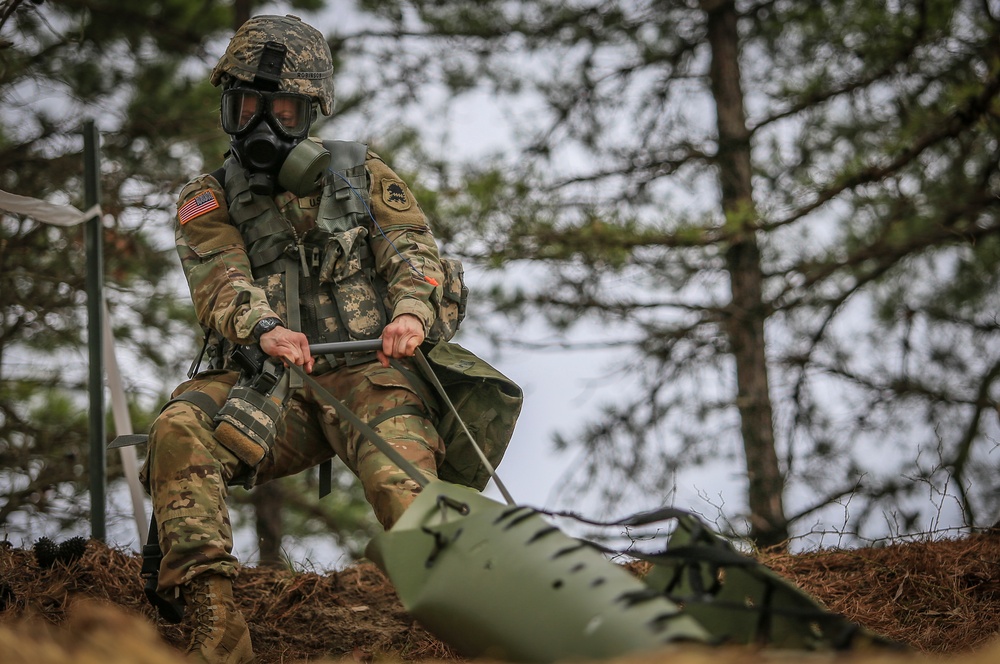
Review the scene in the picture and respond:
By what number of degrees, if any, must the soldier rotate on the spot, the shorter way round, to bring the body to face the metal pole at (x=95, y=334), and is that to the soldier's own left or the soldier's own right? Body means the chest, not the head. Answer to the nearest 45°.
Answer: approximately 135° to the soldier's own right

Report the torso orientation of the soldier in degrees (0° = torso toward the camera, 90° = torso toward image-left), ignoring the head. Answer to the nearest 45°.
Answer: approximately 0°
